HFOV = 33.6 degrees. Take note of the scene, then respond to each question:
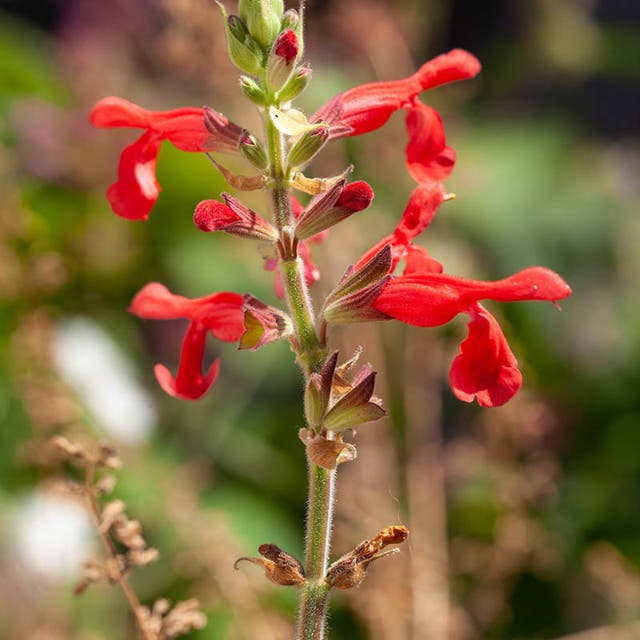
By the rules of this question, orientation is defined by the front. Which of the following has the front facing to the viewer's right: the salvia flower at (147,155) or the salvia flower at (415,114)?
the salvia flower at (415,114)

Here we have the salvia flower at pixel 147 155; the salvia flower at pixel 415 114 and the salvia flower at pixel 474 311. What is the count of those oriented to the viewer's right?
2

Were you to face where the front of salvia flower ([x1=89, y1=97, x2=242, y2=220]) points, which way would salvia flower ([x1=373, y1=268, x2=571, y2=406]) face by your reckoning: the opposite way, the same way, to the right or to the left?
the opposite way

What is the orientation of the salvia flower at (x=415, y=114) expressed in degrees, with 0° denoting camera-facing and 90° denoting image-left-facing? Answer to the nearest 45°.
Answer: approximately 270°

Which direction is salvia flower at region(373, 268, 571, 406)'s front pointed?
to the viewer's right

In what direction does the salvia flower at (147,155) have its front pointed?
to the viewer's left

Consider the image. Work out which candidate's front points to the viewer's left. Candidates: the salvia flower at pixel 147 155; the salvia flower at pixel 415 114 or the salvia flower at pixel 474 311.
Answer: the salvia flower at pixel 147 155
